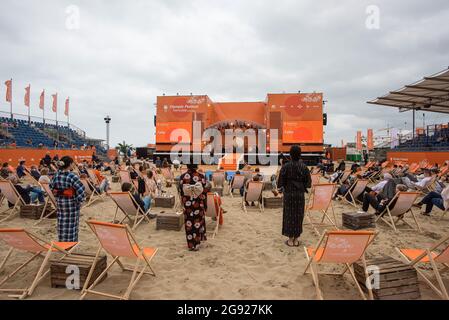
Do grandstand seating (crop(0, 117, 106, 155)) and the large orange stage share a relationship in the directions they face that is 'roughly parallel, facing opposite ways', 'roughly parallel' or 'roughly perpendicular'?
roughly perpendicular

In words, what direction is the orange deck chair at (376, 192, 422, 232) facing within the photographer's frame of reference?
facing away from the viewer and to the left of the viewer

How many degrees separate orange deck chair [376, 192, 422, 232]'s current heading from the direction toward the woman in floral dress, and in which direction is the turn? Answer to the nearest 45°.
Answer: approximately 90° to its left

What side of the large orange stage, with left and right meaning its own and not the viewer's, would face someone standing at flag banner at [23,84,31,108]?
right

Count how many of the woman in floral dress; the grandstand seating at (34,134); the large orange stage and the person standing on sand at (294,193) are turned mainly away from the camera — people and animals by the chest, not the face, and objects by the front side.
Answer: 2

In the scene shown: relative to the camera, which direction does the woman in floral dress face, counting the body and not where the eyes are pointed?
away from the camera

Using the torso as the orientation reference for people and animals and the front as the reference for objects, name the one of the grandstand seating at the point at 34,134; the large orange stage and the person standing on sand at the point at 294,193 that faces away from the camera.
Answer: the person standing on sand

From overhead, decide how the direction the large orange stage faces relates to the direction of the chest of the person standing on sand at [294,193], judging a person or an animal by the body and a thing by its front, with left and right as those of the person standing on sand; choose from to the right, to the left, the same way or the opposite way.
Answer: the opposite way

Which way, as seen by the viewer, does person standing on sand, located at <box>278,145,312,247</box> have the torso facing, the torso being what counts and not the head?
away from the camera

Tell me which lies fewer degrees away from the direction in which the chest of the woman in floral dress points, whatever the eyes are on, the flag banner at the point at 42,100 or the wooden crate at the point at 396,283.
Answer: the flag banner

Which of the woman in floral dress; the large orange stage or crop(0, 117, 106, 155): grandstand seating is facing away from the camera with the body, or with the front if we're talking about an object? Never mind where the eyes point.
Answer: the woman in floral dress

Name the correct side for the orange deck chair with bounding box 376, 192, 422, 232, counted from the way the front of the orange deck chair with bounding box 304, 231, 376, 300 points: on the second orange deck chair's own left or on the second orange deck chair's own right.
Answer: on the second orange deck chair's own right
